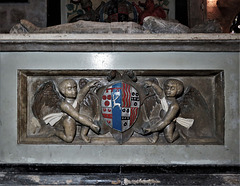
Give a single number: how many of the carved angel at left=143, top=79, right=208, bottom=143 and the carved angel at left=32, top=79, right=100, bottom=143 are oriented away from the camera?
0

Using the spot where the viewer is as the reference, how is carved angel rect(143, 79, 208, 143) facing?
facing the viewer and to the left of the viewer

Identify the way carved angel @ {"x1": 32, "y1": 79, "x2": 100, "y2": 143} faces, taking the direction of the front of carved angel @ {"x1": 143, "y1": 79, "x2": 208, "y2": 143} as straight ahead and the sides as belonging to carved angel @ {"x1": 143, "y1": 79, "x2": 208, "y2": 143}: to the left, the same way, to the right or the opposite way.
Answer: to the left
